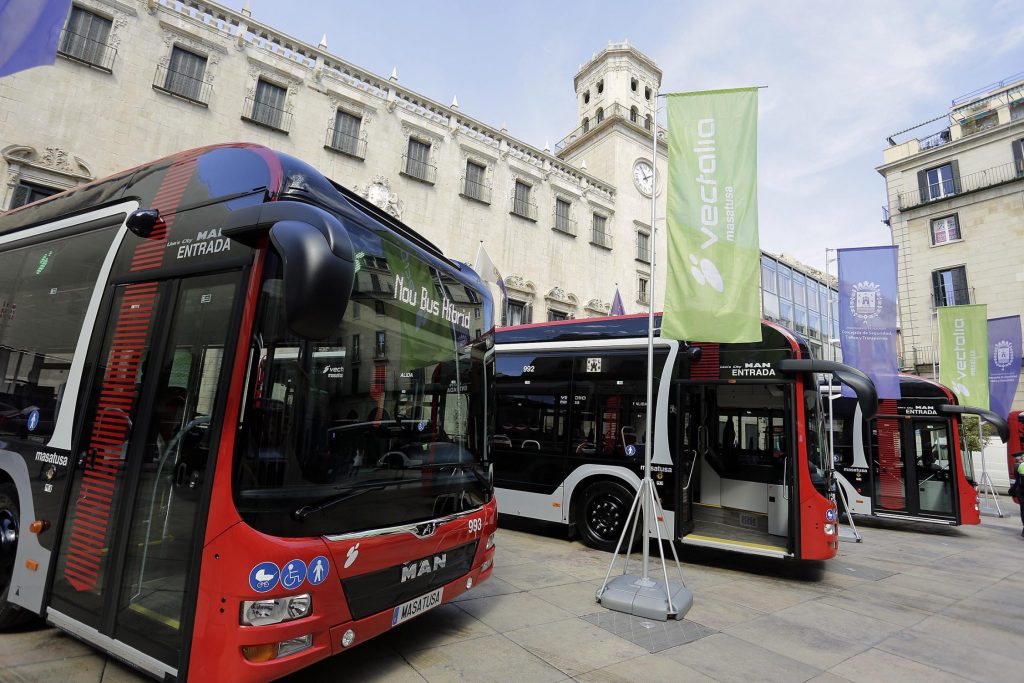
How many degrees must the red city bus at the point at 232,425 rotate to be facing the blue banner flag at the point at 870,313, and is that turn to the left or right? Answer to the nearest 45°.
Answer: approximately 45° to its left

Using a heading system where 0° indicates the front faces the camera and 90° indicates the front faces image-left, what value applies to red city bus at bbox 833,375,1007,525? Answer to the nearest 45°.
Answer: approximately 270°

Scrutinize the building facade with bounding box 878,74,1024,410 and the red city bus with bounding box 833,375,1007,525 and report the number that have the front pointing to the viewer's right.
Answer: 1

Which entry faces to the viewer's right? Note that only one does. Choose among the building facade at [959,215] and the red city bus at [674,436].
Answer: the red city bus

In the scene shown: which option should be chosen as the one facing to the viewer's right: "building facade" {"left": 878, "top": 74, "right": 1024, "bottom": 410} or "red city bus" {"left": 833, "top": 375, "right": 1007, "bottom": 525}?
the red city bus

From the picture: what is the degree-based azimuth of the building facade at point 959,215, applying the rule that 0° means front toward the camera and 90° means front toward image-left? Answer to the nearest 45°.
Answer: approximately 45°

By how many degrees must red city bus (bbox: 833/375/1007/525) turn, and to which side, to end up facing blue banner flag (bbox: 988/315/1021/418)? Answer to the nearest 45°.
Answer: approximately 90° to its left

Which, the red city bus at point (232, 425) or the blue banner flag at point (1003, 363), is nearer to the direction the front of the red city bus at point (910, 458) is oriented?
the blue banner flag

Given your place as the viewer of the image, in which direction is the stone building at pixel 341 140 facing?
facing the viewer and to the right of the viewer

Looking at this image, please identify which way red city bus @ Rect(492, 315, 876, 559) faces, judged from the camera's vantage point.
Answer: facing to the right of the viewer

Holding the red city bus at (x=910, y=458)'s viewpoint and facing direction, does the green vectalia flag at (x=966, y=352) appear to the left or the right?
on its left

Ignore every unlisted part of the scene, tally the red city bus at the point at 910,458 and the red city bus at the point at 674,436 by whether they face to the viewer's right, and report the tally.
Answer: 2

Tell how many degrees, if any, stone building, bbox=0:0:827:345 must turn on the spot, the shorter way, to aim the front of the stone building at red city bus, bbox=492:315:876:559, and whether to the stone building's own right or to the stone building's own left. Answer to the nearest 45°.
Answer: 0° — it already faces it
